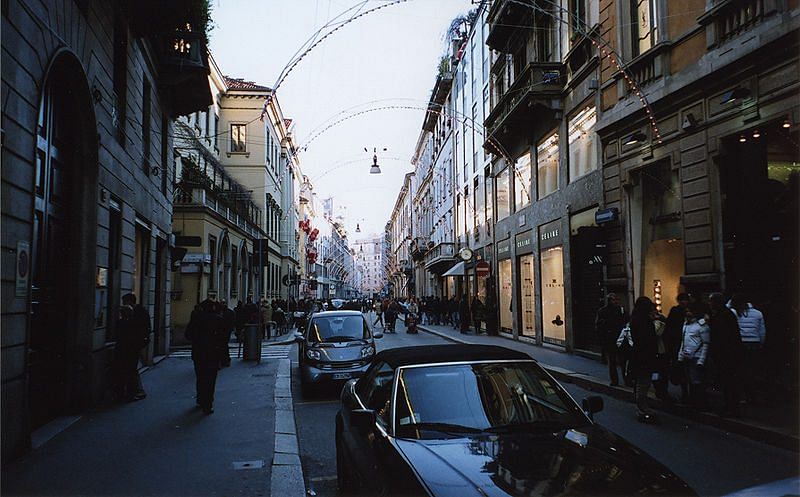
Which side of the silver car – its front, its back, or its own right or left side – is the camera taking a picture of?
front

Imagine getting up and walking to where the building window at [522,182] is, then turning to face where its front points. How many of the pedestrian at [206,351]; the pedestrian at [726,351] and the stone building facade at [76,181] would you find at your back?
0

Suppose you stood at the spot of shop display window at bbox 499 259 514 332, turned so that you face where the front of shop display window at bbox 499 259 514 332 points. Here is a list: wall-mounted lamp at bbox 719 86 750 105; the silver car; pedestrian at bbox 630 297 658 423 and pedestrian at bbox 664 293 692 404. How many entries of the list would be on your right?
0

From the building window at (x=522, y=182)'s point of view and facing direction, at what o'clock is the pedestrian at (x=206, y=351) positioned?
The pedestrian is roughly at 11 o'clock from the building window.

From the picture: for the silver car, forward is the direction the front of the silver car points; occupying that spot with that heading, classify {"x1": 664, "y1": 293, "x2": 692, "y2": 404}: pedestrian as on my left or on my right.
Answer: on my left

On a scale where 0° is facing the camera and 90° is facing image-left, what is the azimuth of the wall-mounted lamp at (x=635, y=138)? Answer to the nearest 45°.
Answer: approximately 45°

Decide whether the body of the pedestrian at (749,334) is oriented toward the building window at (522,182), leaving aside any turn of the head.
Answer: no

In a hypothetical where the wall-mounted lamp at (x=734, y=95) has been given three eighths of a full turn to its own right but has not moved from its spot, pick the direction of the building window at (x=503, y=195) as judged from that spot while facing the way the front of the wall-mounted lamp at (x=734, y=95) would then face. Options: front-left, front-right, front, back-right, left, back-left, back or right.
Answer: front-left

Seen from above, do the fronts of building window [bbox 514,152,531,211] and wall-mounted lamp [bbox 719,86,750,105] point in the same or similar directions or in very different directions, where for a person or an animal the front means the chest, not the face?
same or similar directions

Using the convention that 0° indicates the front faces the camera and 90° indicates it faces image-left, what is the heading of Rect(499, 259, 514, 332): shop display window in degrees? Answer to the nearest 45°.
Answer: approximately 45°

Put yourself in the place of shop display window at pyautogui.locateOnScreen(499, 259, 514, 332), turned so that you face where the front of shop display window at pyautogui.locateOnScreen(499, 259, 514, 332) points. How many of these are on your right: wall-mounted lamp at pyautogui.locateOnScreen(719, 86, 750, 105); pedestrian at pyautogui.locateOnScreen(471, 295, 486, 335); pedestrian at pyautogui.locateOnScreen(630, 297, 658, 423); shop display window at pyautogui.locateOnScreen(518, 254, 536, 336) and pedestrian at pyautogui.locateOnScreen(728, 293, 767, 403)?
1

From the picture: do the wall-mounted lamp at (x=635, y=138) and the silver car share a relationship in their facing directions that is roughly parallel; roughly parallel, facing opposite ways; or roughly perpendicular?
roughly perpendicular

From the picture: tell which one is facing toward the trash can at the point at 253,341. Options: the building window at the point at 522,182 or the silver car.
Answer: the building window

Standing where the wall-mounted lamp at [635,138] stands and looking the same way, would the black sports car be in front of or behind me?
in front

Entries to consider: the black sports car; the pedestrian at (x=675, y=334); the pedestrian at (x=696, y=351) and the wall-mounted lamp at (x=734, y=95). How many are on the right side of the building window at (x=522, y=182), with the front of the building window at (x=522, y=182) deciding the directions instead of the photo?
0
